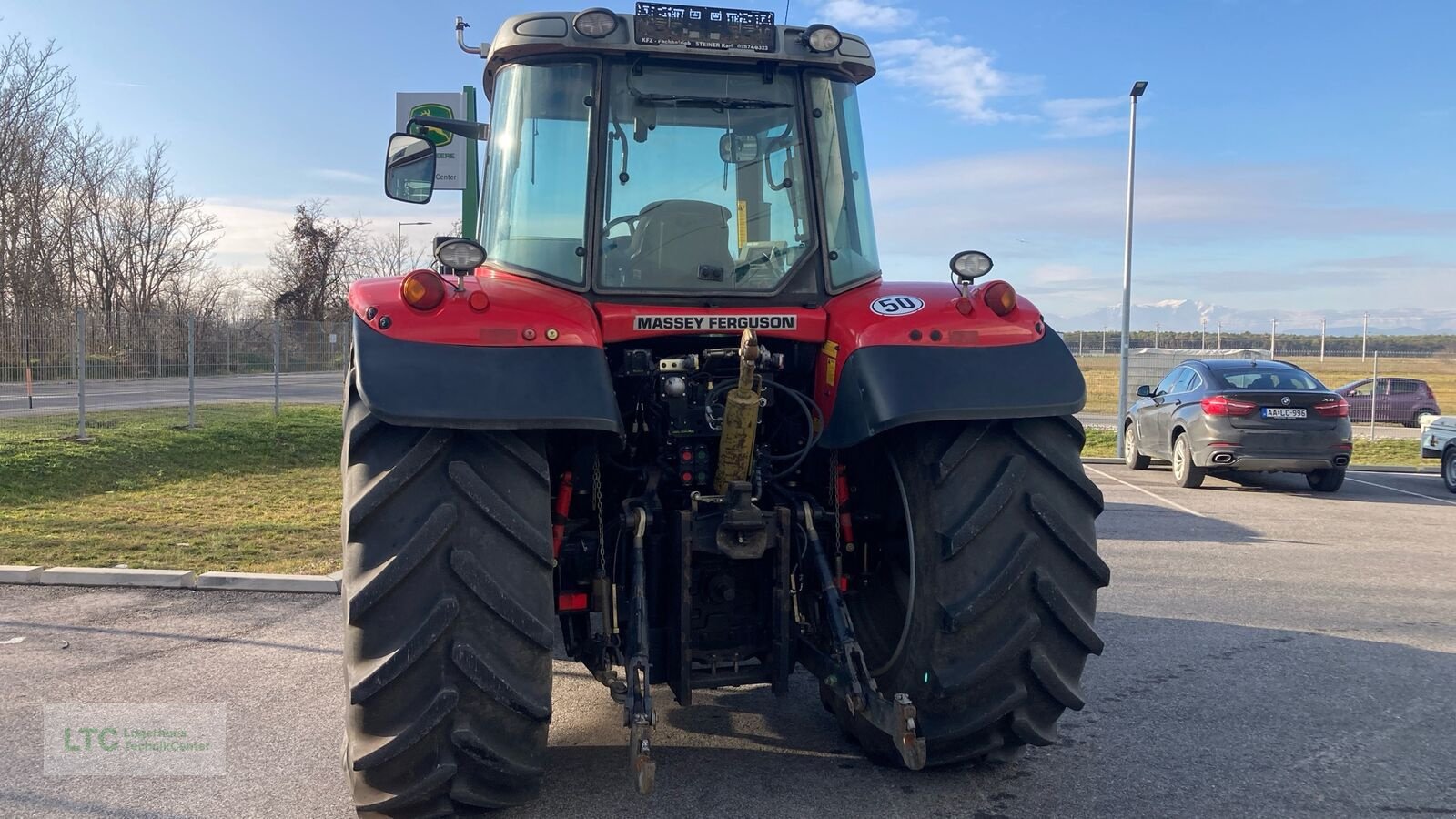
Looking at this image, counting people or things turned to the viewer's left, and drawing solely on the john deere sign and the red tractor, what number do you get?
0

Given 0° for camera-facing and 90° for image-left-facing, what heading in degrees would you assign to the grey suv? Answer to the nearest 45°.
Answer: approximately 135°

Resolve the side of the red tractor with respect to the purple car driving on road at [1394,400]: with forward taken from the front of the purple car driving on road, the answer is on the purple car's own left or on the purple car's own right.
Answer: on the purple car's own left

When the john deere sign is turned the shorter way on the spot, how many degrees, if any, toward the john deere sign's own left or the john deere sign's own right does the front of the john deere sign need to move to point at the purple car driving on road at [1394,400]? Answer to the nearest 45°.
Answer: approximately 135° to the john deere sign's own left

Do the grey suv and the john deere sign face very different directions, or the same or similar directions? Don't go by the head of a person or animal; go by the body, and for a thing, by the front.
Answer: very different directions

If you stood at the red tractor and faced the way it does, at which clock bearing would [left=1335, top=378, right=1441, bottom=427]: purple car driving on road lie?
The purple car driving on road is roughly at 1 o'clock from the red tractor.

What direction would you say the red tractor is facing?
away from the camera

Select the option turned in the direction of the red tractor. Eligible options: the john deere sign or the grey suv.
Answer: the john deere sign

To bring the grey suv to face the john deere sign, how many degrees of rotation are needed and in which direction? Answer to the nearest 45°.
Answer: approximately 90° to its left

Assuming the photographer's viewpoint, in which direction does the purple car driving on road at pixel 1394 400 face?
facing to the left of the viewer

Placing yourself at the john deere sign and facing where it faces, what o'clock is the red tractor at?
The red tractor is roughly at 12 o'clock from the john deere sign.

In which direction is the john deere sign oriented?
toward the camera

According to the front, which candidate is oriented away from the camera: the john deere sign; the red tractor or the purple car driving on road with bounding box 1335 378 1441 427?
the red tractor
